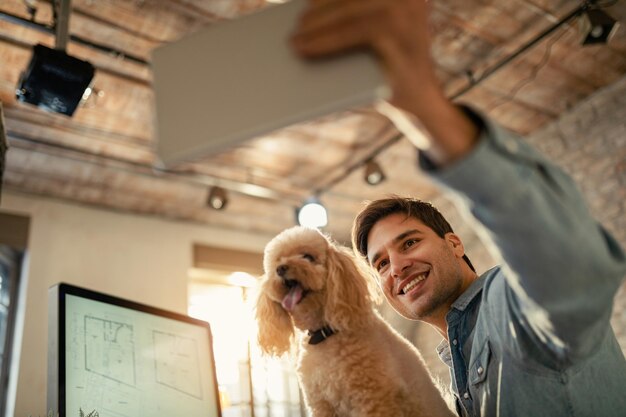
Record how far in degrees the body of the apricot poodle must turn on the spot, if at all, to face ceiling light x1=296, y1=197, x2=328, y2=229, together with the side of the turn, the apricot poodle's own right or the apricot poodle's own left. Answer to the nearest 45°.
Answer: approximately 135° to the apricot poodle's own right

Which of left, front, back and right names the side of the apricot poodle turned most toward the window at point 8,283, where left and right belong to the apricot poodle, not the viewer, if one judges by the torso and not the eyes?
right

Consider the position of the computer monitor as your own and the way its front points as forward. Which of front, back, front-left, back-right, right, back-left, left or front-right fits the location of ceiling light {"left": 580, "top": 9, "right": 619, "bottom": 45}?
front-left

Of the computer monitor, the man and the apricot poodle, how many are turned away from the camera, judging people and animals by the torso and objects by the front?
0

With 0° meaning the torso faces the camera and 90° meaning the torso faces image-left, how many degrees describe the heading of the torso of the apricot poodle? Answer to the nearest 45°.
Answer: approximately 45°

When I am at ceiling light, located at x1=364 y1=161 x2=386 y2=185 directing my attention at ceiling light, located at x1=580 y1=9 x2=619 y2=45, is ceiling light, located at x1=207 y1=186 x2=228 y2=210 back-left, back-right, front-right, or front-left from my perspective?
back-right

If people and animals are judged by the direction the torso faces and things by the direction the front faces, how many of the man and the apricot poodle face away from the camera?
0

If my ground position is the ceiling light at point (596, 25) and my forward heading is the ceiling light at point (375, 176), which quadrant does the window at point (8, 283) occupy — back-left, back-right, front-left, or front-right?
front-left

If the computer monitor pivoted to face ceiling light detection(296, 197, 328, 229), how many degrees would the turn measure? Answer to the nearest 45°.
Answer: approximately 90° to its left

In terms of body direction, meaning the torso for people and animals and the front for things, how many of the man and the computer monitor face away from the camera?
0
